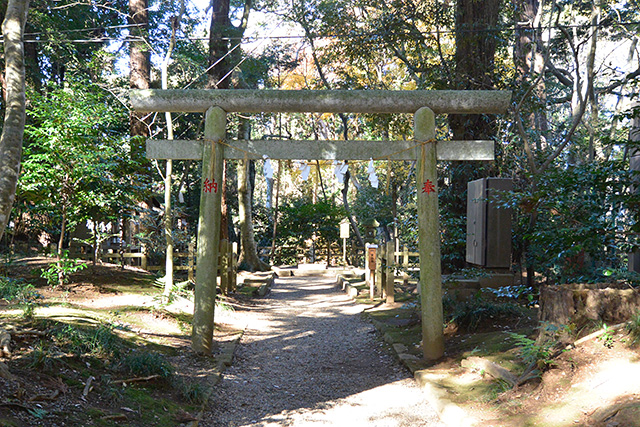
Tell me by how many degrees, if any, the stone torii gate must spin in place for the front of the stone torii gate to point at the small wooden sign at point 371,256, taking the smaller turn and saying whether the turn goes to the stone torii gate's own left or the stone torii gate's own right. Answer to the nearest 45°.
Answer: approximately 180°

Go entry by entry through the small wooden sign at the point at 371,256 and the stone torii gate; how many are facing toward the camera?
2

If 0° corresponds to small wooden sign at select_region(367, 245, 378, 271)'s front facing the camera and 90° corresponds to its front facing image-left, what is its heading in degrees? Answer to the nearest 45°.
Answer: approximately 0°
